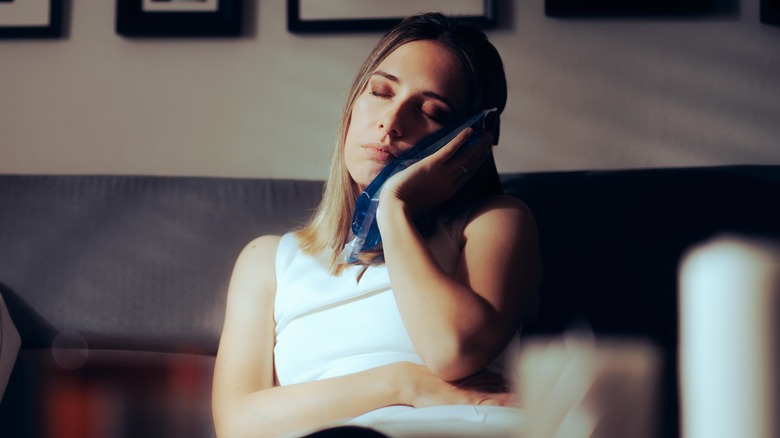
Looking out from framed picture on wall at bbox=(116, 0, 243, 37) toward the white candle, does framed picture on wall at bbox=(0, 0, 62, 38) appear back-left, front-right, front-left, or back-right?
back-right

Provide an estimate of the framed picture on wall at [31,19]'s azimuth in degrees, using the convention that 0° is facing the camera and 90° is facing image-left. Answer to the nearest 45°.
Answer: approximately 0°
